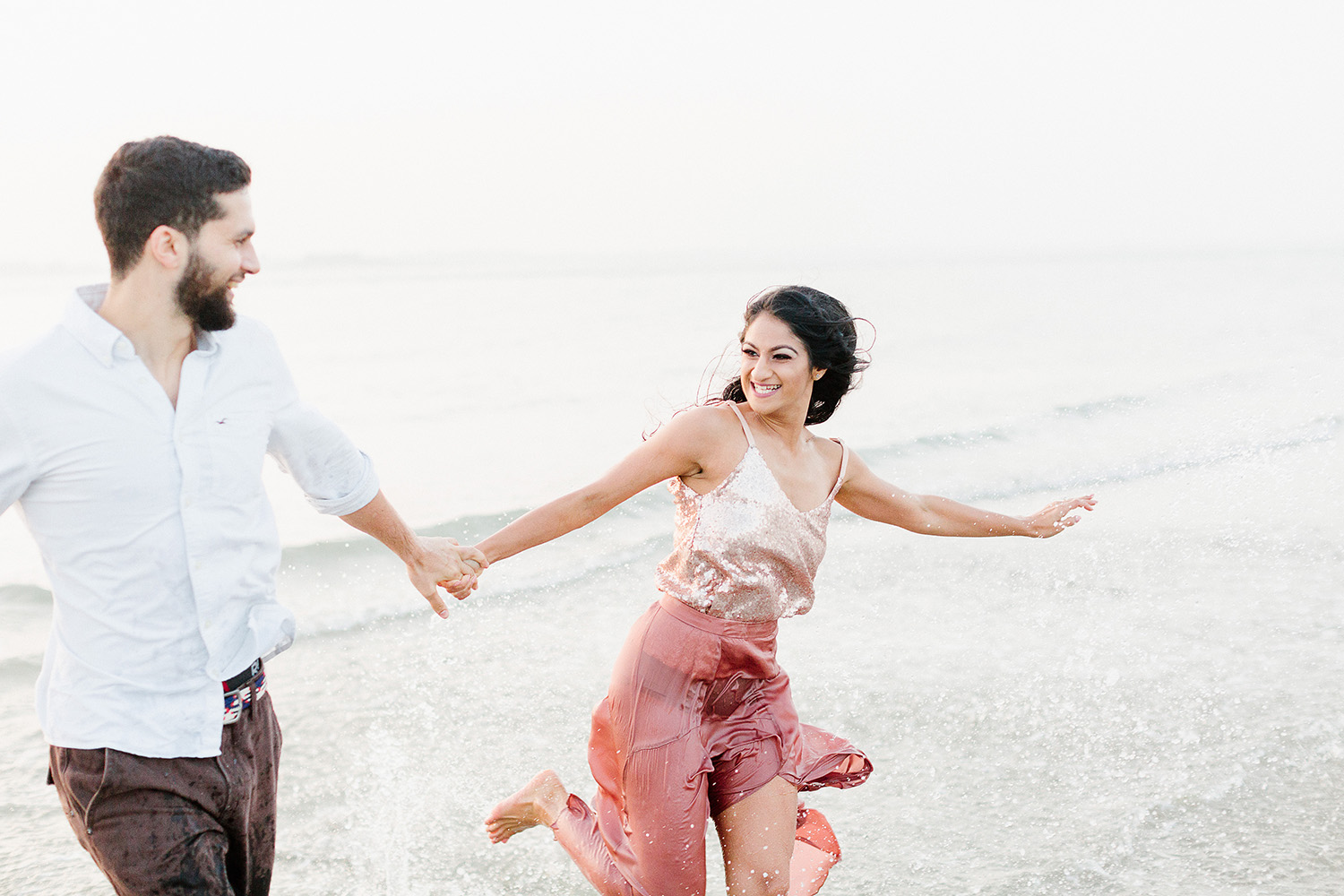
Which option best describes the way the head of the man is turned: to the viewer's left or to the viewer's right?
to the viewer's right

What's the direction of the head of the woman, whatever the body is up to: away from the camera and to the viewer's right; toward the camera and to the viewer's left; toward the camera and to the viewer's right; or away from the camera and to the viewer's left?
toward the camera and to the viewer's left

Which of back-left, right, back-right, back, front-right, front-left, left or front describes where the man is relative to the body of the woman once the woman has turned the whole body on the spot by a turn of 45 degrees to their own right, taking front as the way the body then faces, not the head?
front-right
